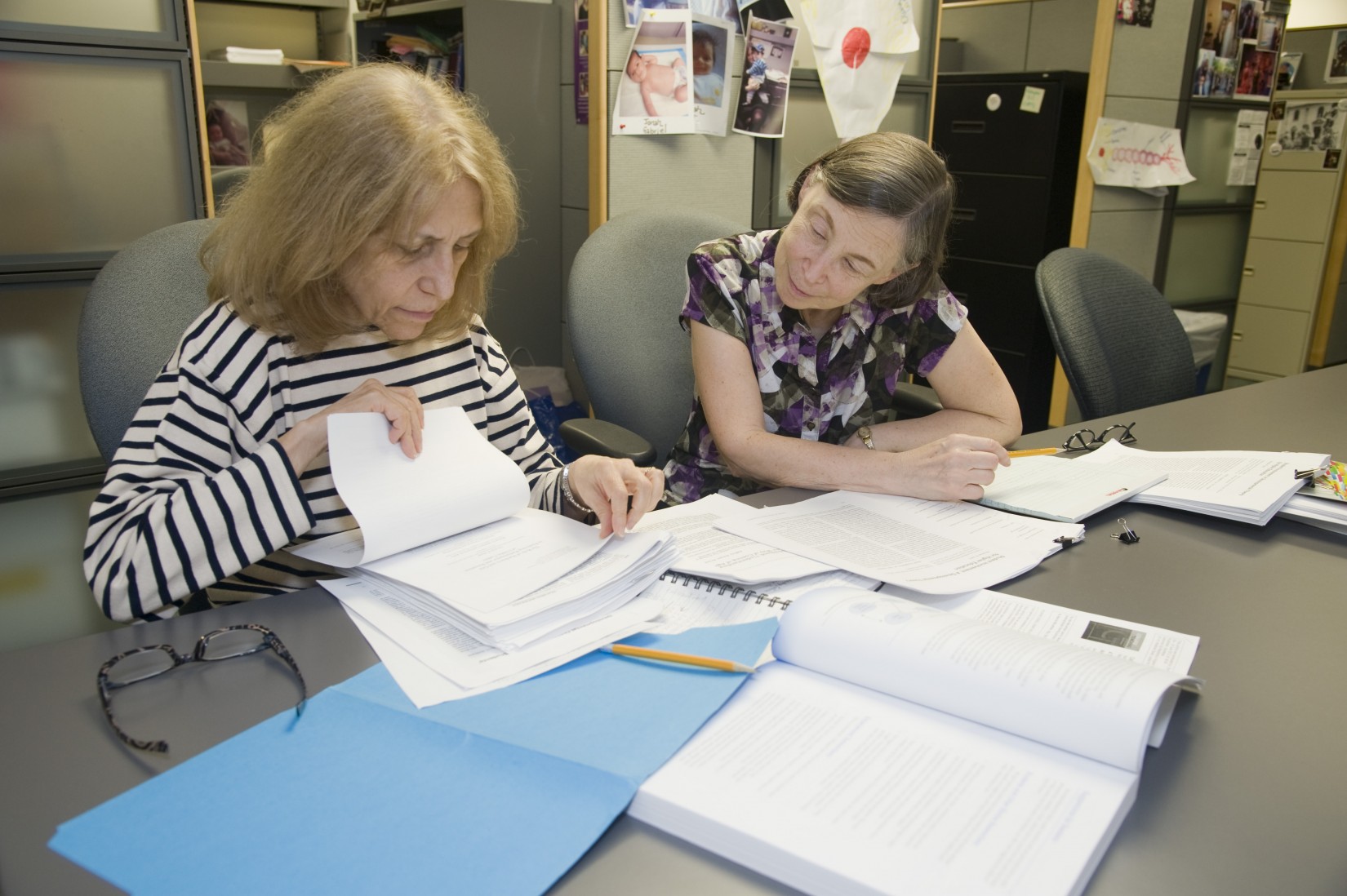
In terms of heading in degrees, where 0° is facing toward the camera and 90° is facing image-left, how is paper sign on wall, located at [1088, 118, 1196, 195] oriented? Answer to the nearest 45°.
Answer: approximately 0°

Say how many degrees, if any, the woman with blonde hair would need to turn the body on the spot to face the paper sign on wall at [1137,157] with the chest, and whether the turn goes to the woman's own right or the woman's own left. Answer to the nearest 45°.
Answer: approximately 90° to the woman's own left

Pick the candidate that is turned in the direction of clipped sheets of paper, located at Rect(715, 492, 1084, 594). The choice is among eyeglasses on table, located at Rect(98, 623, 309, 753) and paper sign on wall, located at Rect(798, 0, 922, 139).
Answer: the paper sign on wall

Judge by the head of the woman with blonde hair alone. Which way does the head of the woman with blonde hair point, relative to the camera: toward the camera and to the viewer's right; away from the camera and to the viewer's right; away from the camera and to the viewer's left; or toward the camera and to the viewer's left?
toward the camera and to the viewer's right

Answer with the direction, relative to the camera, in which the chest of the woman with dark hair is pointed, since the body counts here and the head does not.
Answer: toward the camera

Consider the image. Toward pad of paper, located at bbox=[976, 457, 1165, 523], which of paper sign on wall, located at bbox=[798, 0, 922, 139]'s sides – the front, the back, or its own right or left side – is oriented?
front

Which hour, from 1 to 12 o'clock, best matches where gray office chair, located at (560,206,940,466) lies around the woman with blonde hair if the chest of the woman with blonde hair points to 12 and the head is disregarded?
The gray office chair is roughly at 9 o'clock from the woman with blonde hair.

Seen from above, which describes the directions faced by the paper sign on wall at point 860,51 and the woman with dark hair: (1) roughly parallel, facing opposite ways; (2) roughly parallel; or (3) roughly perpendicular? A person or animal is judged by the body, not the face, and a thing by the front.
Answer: roughly parallel

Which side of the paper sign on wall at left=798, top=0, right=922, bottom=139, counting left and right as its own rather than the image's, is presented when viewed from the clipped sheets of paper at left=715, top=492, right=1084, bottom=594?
front

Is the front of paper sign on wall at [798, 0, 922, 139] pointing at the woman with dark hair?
yes

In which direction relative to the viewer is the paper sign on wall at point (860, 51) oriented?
toward the camera

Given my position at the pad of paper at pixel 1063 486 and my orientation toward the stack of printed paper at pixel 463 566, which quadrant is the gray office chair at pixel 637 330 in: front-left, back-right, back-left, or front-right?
front-right

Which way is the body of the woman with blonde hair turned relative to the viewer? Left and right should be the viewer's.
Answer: facing the viewer and to the right of the viewer
